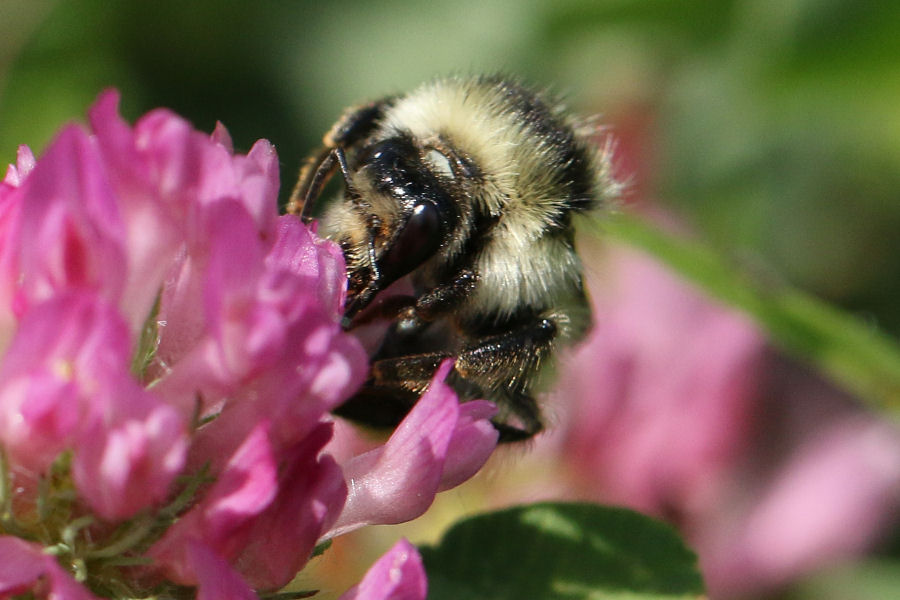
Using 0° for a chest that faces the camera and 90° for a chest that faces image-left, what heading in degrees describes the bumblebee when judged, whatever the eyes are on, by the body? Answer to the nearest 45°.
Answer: approximately 45°

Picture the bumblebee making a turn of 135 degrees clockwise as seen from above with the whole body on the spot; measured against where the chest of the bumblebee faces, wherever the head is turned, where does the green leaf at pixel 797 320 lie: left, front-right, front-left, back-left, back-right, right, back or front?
front-right

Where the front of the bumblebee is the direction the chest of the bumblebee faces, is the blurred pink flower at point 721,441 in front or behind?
behind

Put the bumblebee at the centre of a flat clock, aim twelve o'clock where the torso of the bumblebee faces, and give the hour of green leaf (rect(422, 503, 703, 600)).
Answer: The green leaf is roughly at 7 o'clock from the bumblebee.
